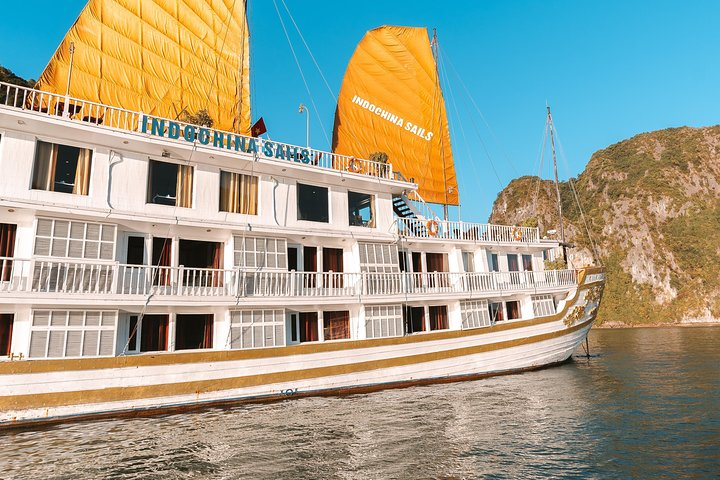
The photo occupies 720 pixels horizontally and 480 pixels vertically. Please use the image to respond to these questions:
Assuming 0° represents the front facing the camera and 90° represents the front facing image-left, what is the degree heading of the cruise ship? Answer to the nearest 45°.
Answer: approximately 225°

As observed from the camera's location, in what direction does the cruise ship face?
facing away from the viewer and to the right of the viewer
